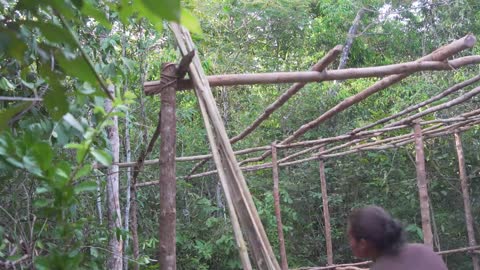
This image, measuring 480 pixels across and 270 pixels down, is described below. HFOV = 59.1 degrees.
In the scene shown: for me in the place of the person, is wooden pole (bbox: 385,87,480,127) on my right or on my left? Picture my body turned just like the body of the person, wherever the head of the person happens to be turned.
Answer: on my right

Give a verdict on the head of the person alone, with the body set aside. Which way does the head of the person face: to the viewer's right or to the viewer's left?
to the viewer's left

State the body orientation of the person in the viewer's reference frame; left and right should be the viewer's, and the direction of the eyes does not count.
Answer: facing away from the viewer and to the left of the viewer

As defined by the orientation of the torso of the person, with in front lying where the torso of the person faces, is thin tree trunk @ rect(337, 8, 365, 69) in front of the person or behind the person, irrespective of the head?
in front

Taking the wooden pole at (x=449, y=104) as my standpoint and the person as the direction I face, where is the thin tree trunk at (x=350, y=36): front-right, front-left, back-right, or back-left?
back-right
